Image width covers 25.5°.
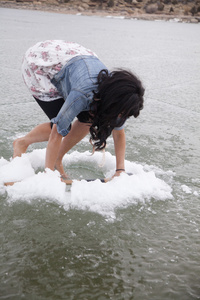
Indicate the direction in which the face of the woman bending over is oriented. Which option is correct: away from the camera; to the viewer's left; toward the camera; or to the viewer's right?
to the viewer's right

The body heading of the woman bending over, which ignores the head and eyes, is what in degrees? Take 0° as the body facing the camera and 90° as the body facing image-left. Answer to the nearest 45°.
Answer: approximately 315°
